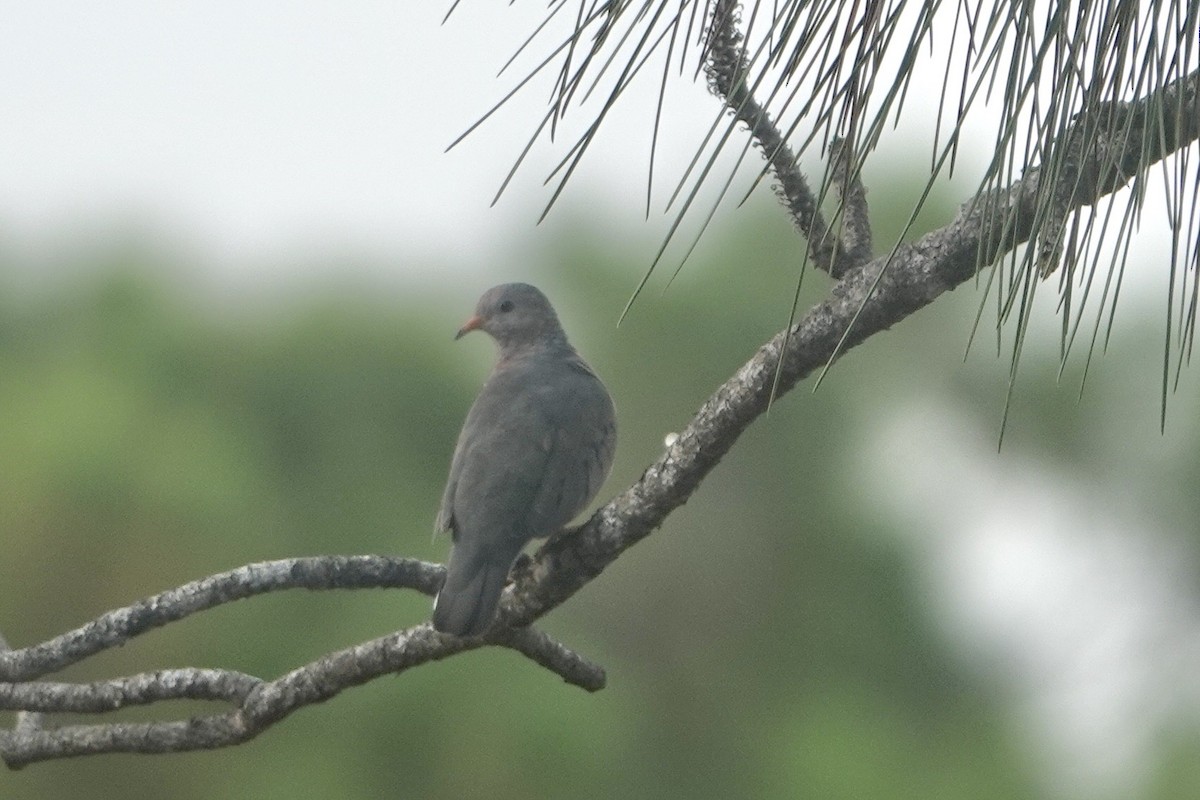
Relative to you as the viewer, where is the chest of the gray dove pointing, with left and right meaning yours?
facing away from the viewer and to the right of the viewer
